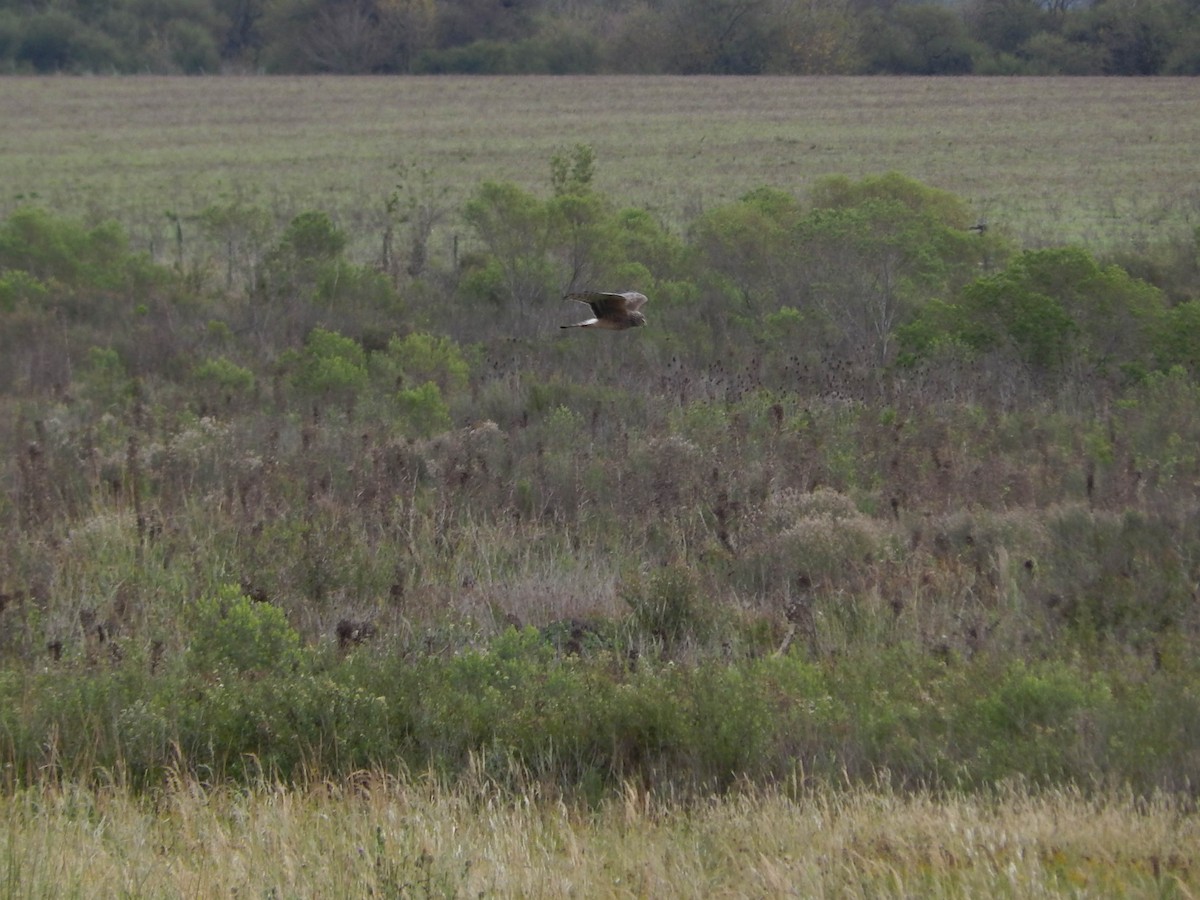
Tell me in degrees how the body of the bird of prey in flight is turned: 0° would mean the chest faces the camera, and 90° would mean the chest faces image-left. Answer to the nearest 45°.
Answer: approximately 270°

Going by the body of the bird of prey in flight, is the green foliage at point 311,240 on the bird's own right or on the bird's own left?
on the bird's own left

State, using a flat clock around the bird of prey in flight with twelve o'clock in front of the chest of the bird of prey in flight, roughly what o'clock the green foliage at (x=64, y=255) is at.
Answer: The green foliage is roughly at 8 o'clock from the bird of prey in flight.

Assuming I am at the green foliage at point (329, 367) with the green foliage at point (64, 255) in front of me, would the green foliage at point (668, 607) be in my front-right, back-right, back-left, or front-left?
back-left

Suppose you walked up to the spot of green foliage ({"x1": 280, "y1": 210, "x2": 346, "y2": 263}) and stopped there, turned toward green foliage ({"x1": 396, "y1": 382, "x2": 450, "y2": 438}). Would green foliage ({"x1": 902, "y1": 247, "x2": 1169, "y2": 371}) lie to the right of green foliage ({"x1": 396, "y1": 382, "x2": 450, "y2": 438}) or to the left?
left

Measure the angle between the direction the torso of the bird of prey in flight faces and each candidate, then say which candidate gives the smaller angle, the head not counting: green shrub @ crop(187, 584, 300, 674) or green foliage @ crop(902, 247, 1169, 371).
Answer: the green foliage
